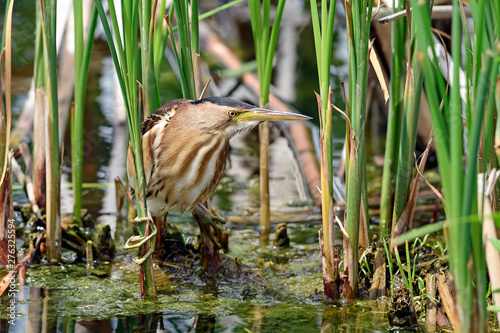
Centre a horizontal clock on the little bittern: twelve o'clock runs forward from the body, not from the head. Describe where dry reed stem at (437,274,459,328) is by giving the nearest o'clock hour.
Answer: The dry reed stem is roughly at 11 o'clock from the little bittern.

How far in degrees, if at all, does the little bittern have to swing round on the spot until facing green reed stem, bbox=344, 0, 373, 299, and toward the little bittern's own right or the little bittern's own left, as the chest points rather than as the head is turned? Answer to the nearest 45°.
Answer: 0° — it already faces it

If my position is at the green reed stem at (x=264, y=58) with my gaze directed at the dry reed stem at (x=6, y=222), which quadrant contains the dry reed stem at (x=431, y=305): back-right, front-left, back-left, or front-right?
back-left

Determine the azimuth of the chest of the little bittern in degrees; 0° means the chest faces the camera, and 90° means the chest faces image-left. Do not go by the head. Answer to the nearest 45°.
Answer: approximately 315°

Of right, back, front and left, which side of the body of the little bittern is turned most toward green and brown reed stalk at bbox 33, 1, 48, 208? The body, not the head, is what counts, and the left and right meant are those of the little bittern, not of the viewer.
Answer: back
